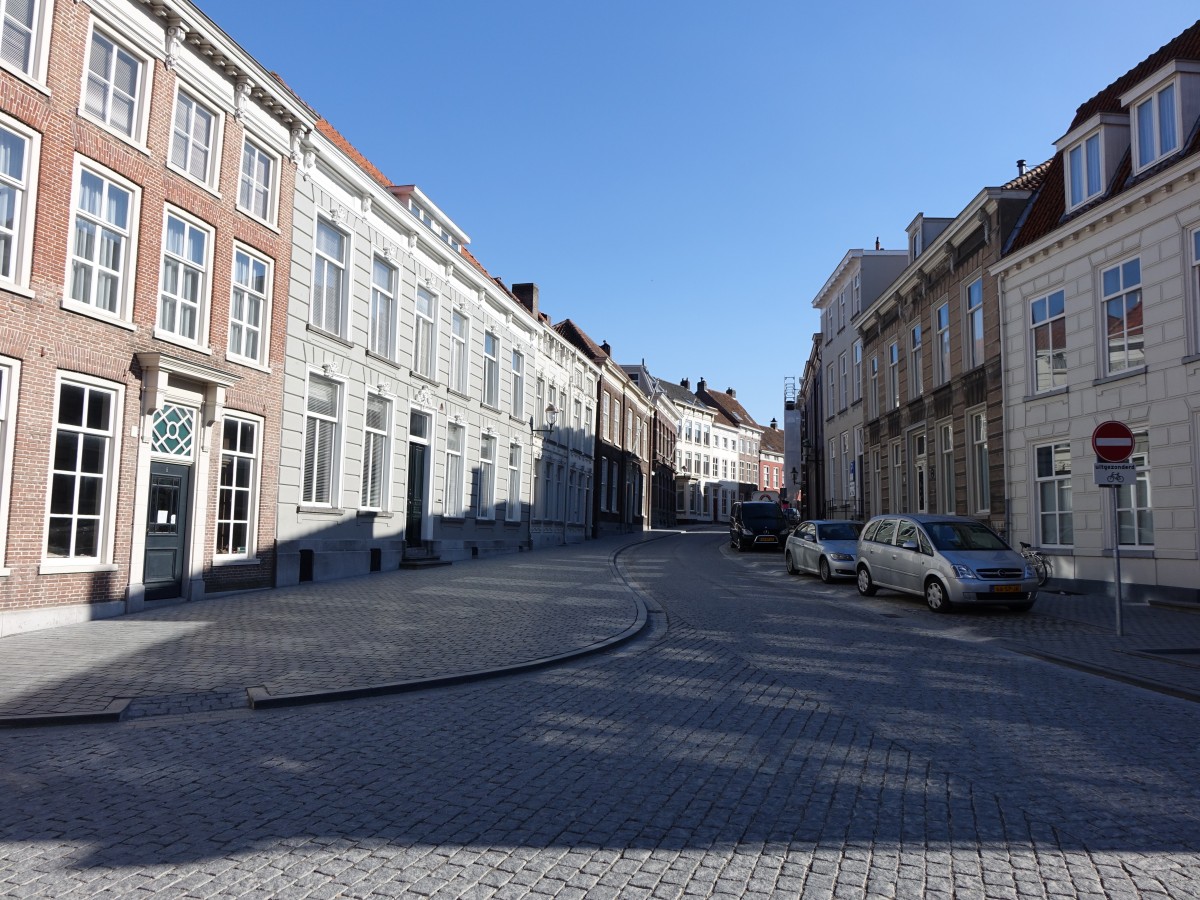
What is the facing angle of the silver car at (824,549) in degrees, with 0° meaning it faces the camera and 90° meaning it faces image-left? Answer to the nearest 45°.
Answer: approximately 315°

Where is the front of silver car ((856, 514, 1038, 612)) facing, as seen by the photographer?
facing the viewer and to the right of the viewer

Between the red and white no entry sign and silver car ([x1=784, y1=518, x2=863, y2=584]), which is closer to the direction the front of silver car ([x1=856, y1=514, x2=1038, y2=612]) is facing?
the red and white no entry sign

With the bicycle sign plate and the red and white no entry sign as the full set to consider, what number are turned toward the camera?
2

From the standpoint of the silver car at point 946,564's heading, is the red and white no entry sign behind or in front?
in front

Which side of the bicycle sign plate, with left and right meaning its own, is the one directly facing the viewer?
front

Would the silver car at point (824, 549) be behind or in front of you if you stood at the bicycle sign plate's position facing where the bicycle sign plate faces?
behind

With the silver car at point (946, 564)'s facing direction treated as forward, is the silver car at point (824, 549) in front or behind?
behind

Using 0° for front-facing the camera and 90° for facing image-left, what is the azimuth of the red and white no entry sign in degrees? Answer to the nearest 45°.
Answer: approximately 0°
